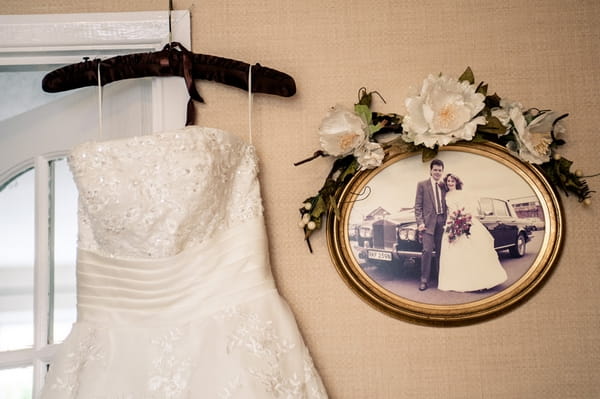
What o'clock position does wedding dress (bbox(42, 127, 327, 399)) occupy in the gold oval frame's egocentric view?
The wedding dress is roughly at 2 o'clock from the gold oval frame.

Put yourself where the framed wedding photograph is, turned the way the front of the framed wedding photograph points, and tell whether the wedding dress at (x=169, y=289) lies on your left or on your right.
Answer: on your right

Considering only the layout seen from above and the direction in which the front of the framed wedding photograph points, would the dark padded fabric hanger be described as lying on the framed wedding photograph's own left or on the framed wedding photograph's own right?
on the framed wedding photograph's own right

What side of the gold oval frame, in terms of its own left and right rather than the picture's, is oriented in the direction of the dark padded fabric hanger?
right

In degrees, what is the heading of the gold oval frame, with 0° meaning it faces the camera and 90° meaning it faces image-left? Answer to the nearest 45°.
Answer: approximately 0°
